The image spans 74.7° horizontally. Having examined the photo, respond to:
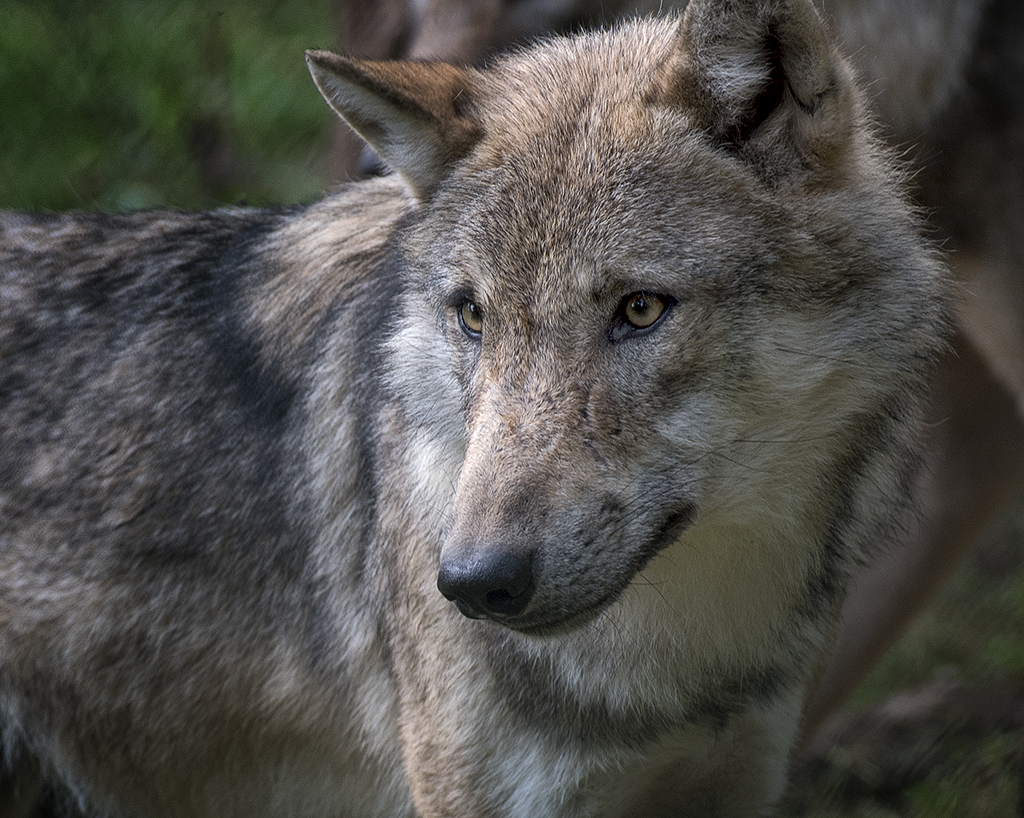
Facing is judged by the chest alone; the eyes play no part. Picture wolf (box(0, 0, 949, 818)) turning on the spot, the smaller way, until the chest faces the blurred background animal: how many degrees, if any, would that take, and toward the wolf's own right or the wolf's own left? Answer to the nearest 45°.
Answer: approximately 90° to the wolf's own left

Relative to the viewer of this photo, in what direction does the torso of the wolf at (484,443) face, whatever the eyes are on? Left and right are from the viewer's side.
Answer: facing the viewer and to the right of the viewer
